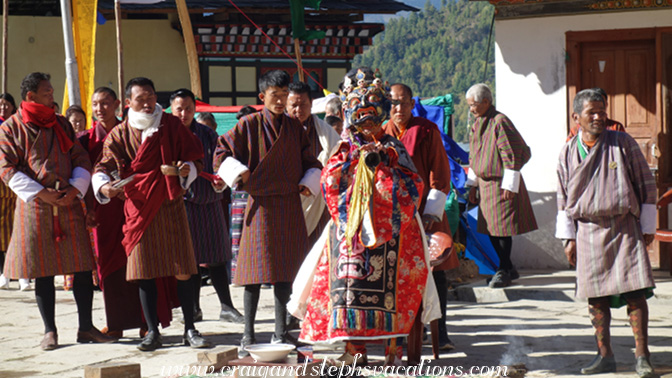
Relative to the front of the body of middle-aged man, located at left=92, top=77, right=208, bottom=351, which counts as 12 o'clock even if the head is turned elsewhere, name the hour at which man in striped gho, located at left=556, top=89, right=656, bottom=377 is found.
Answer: The man in striped gho is roughly at 10 o'clock from the middle-aged man.

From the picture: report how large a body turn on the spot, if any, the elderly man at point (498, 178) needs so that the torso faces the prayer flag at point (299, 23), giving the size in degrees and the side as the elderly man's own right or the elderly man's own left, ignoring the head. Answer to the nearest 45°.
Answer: approximately 90° to the elderly man's own right

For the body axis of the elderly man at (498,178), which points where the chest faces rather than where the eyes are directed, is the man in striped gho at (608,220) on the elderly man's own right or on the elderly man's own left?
on the elderly man's own left

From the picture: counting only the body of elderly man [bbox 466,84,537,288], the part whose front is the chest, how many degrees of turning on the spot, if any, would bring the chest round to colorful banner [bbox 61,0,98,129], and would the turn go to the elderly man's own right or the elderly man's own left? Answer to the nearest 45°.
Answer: approximately 45° to the elderly man's own right

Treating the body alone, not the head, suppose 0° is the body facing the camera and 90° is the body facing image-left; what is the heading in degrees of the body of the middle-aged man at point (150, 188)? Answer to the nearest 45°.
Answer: approximately 0°

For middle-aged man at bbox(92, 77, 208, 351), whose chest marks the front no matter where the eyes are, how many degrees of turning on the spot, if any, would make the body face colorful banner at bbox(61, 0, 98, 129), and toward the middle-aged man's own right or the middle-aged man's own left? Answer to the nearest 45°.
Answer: approximately 180°

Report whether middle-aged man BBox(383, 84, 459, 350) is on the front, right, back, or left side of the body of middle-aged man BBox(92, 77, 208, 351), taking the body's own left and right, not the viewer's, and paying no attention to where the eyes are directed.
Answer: left

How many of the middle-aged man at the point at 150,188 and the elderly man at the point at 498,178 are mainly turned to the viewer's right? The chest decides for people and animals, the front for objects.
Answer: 0

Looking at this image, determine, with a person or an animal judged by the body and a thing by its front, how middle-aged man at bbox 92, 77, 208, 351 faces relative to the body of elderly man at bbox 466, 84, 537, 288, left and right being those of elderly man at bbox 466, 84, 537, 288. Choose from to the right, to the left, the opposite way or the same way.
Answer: to the left

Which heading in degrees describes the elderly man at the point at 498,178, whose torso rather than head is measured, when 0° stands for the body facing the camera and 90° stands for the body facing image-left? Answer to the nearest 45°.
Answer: approximately 45°
